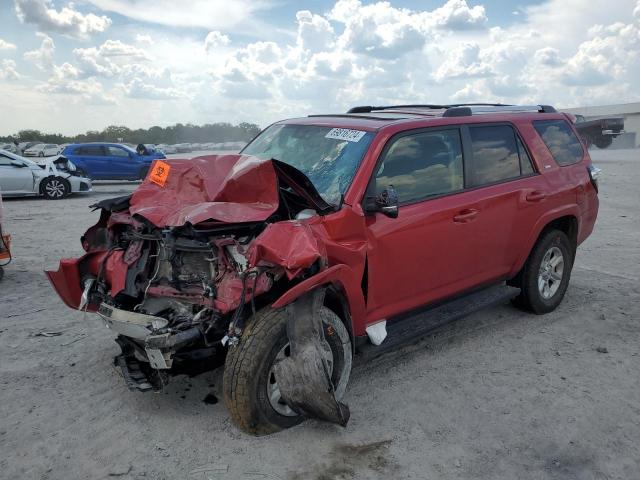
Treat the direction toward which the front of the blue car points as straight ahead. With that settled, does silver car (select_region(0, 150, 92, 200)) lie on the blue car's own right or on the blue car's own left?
on the blue car's own right

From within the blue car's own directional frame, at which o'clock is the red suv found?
The red suv is roughly at 3 o'clock from the blue car.

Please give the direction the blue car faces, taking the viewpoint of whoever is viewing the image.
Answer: facing to the right of the viewer

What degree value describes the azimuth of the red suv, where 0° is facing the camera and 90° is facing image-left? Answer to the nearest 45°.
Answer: approximately 45°

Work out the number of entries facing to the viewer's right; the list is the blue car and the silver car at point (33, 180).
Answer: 2

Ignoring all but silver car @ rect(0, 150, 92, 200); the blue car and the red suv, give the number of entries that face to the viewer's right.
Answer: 2

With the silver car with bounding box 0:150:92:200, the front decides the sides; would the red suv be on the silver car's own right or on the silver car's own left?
on the silver car's own right

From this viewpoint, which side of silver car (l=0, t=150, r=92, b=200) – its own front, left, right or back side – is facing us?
right

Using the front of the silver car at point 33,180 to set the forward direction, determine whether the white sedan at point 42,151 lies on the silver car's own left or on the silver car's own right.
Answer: on the silver car's own left

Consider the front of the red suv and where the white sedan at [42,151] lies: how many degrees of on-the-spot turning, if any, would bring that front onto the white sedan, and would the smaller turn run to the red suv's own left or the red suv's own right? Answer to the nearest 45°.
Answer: approximately 90° to the red suv's own right

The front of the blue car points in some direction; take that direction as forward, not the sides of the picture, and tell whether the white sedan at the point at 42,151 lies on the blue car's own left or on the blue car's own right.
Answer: on the blue car's own left
